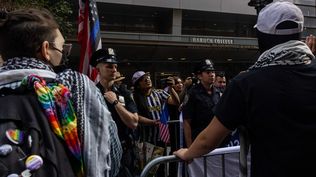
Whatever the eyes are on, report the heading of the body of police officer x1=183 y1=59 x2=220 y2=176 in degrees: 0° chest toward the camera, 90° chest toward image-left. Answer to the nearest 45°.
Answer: approximately 315°

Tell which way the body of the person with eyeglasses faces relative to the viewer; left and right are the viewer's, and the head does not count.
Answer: facing away from the viewer and to the right of the viewer

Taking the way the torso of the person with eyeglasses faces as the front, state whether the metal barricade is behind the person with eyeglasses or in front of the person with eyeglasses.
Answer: in front

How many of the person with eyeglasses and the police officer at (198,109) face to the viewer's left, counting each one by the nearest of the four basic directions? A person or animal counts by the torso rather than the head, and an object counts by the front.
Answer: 0

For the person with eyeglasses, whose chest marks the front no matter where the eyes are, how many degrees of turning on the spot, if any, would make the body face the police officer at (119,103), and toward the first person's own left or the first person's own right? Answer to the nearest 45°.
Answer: approximately 45° to the first person's own left

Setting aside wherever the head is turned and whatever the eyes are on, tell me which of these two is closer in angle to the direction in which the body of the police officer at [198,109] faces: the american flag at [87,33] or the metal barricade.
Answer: the metal barricade

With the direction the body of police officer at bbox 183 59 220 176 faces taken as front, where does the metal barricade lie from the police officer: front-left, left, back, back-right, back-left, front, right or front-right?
front-right

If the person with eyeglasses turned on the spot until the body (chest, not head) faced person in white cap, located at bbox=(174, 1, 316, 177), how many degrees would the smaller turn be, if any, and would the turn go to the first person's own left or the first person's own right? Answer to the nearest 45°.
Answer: approximately 45° to the first person's own right
